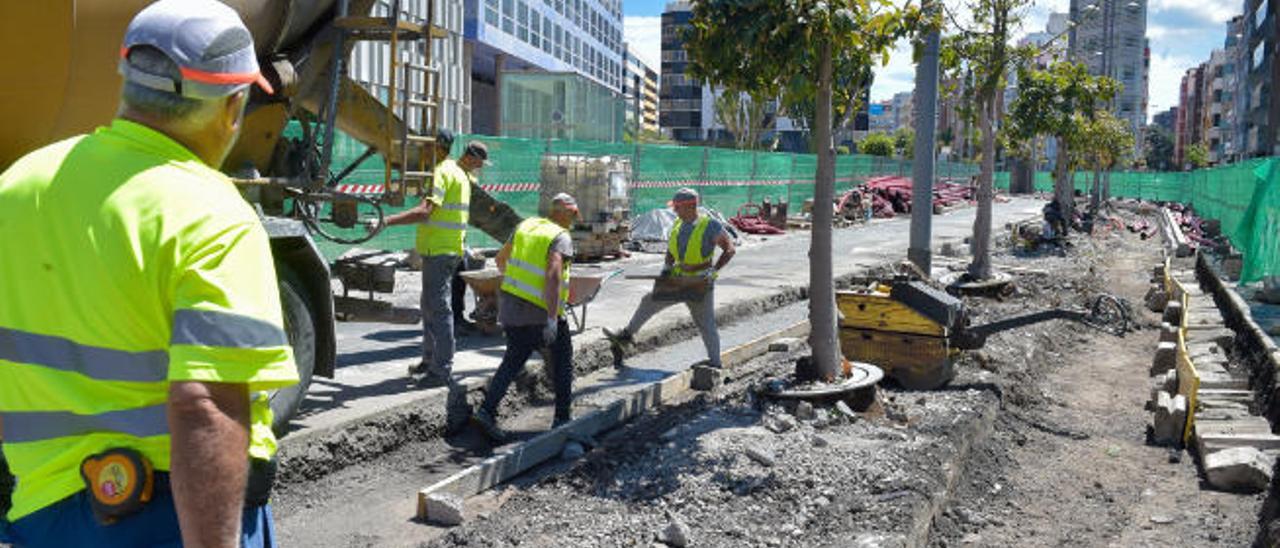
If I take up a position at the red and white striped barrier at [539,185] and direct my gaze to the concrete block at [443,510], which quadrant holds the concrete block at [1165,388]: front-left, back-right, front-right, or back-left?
front-left

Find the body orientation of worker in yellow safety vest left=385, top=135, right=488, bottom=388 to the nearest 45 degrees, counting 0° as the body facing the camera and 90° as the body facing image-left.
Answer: approximately 90°

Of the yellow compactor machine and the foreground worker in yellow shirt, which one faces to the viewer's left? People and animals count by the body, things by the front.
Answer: the yellow compactor machine

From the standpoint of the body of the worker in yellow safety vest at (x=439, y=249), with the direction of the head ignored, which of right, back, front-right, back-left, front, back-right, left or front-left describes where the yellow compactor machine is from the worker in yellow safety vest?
back

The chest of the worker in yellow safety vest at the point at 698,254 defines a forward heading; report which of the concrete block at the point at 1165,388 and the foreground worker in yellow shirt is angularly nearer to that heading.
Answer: the foreground worker in yellow shirt

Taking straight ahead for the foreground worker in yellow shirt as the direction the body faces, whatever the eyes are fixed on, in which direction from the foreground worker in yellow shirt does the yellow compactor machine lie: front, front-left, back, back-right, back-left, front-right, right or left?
front

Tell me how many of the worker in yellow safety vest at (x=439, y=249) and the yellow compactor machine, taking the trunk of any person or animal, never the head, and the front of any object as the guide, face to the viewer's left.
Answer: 2

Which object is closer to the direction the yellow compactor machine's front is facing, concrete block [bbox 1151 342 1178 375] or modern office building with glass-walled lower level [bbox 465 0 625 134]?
the modern office building with glass-walled lower level

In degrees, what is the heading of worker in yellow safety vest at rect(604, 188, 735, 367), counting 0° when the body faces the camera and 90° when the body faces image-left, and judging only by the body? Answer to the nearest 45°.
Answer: approximately 45°

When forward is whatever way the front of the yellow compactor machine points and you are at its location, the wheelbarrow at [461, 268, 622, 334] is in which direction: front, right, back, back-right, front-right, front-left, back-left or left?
front

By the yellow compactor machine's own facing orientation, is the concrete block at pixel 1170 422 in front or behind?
behind

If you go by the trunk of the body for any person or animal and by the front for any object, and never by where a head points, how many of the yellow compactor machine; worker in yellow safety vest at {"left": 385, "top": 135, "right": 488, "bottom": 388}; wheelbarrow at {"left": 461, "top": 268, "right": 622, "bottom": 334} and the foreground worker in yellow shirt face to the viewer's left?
3

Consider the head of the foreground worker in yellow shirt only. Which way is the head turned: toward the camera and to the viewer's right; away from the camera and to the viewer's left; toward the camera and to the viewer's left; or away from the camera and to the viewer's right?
away from the camera and to the viewer's right

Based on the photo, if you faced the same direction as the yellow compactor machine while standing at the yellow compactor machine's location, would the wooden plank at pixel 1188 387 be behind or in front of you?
behind

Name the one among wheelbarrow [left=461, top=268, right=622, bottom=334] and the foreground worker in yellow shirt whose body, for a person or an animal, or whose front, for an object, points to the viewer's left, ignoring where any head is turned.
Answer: the wheelbarrow

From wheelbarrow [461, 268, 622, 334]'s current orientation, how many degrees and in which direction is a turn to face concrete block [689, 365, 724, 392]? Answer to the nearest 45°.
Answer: approximately 180°

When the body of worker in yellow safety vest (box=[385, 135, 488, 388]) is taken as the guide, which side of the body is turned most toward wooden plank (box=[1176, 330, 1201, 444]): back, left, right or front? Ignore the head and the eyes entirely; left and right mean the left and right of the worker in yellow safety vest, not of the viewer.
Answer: back

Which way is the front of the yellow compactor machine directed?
to the viewer's left

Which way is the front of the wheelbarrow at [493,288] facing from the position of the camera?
facing to the left of the viewer
